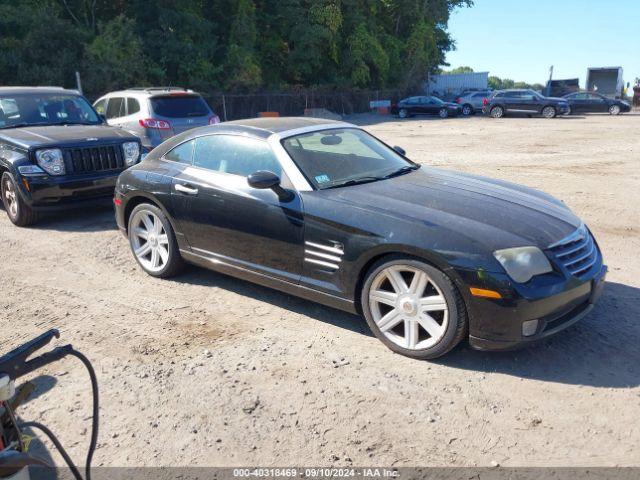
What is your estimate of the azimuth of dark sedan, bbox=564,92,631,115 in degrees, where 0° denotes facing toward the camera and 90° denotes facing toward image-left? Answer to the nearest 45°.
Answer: approximately 270°

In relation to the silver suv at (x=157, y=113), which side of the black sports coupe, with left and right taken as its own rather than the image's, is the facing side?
back

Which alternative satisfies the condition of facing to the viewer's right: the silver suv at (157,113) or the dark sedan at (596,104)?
the dark sedan

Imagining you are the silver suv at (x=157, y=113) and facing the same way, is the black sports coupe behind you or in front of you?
behind

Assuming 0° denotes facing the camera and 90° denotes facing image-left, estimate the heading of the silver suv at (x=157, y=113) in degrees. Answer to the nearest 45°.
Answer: approximately 135°

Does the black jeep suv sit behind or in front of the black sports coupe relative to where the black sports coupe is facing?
behind
